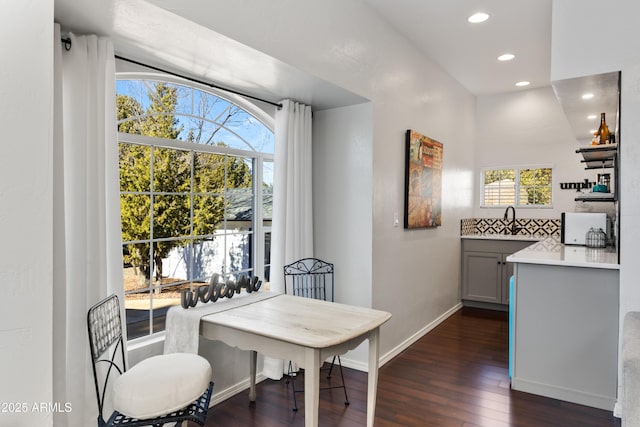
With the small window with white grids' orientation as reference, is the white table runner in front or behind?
in front

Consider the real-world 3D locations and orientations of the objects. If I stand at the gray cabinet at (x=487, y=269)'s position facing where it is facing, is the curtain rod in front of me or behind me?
in front

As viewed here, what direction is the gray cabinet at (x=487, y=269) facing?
toward the camera

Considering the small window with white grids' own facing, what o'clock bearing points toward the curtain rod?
The curtain rod is roughly at 1 o'clock from the small window with white grids.

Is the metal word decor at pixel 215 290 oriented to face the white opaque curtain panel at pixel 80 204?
no

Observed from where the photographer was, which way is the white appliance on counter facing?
facing to the left of the viewer

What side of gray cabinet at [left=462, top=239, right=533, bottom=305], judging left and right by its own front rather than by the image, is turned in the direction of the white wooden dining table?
front

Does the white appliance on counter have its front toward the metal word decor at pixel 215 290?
no

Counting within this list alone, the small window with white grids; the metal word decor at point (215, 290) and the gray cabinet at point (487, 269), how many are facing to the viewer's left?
0

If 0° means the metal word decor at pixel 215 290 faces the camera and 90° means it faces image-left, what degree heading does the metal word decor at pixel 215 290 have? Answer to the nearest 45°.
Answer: approximately 315°

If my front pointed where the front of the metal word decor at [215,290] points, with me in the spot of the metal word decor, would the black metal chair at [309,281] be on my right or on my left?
on my left

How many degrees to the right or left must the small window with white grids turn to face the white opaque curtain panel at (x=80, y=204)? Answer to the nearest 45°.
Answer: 0° — it already faces it

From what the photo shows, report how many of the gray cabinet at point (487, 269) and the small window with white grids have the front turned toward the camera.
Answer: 2
